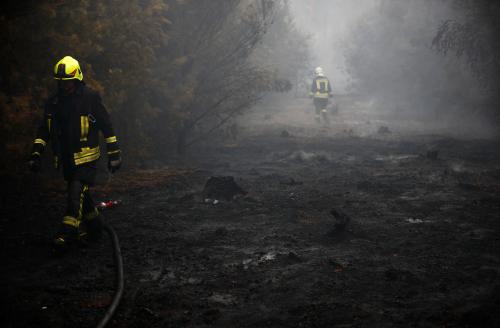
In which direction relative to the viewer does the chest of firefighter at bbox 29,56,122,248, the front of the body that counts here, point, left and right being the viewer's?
facing the viewer and to the left of the viewer

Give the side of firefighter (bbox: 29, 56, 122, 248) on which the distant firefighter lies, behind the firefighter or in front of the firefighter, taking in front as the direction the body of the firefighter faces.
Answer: behind
